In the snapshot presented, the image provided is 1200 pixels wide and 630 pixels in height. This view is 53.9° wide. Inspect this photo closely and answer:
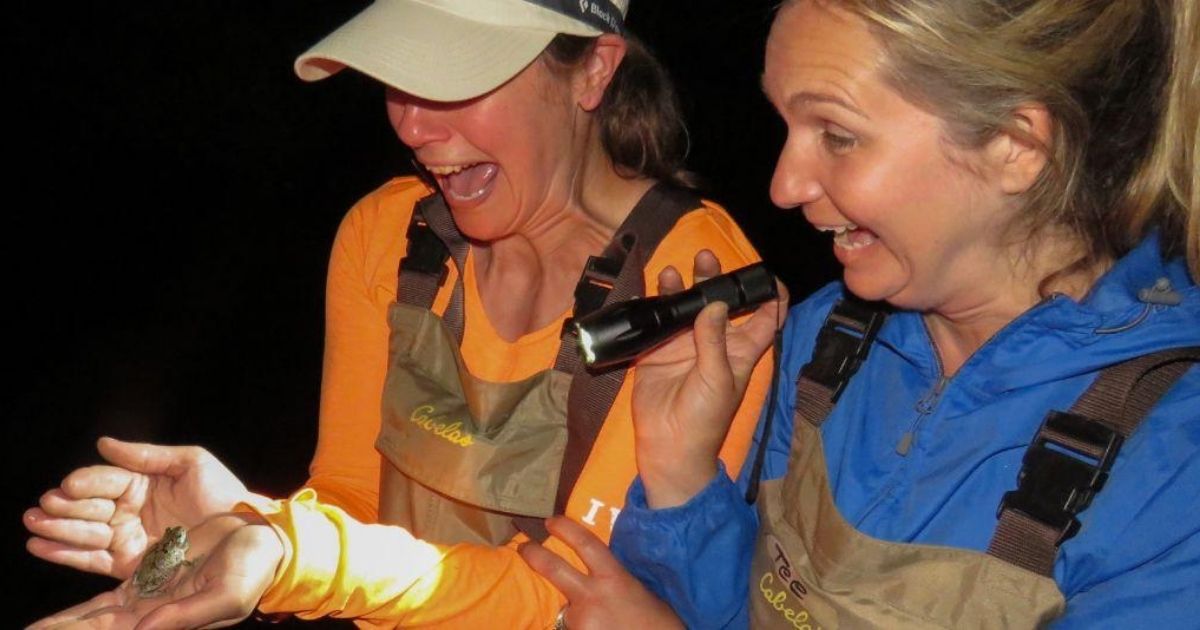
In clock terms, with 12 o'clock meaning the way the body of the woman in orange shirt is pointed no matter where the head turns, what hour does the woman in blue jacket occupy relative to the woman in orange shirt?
The woman in blue jacket is roughly at 9 o'clock from the woman in orange shirt.

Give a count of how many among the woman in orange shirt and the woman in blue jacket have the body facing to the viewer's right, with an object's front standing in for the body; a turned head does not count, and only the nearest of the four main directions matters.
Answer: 0

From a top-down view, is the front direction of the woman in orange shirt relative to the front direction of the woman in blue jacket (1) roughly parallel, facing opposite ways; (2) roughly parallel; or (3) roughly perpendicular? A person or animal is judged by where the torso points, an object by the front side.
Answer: roughly parallel

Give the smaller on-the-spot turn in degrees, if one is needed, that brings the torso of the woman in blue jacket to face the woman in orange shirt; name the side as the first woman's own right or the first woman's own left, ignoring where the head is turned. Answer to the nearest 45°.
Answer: approximately 90° to the first woman's own right

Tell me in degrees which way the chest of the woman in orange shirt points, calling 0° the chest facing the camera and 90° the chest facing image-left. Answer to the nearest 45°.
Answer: approximately 45°

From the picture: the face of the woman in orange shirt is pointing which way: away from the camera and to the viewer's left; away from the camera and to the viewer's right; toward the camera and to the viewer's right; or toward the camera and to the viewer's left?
toward the camera and to the viewer's left

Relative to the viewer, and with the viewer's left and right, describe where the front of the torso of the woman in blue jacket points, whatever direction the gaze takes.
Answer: facing the viewer and to the left of the viewer
